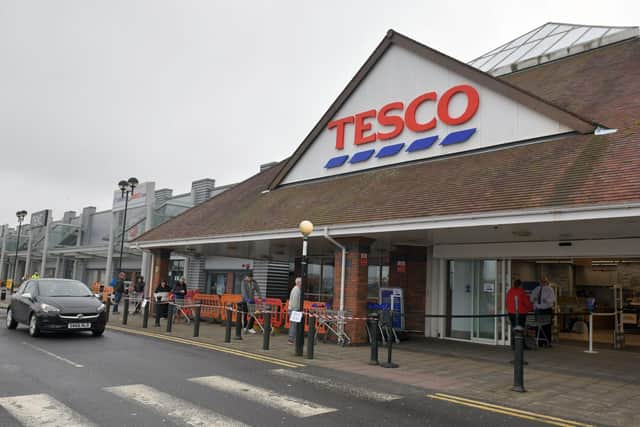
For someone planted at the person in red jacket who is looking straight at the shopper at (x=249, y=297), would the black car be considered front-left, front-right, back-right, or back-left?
front-left

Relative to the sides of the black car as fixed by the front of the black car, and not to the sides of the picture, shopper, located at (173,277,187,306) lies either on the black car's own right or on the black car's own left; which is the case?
on the black car's own left

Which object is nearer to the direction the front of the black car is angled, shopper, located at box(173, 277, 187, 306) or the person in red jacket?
the person in red jacket

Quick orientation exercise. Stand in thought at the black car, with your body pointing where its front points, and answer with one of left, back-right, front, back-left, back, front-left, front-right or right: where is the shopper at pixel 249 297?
front-left

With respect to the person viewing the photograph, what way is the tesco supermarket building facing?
facing the viewer and to the left of the viewer

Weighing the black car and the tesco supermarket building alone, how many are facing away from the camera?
0

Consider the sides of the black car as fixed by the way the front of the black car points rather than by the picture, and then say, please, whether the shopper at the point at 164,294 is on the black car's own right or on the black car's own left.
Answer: on the black car's own left

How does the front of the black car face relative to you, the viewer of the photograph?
facing the viewer and to the right of the viewer

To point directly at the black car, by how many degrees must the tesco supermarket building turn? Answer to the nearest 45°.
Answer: approximately 45° to its right

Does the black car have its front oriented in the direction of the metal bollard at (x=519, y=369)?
yes
